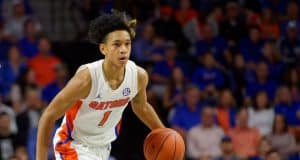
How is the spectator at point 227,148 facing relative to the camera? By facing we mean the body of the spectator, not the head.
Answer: toward the camera

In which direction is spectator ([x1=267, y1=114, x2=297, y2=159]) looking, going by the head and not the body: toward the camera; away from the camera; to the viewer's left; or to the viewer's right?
toward the camera

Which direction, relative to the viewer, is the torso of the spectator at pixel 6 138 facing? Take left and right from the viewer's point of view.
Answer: facing the viewer

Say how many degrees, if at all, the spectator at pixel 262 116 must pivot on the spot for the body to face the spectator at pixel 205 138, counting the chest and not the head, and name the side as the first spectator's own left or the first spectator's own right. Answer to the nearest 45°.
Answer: approximately 45° to the first spectator's own right

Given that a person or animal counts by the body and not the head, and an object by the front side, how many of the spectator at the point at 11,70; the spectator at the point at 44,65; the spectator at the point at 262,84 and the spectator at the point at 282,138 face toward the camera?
4

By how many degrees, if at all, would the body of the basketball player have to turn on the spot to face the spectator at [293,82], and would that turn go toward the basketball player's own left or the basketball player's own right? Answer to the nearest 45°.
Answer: approximately 90° to the basketball player's own left

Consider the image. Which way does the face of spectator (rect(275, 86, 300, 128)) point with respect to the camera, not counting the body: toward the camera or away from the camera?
toward the camera

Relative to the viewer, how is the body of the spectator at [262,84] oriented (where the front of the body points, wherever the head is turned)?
toward the camera

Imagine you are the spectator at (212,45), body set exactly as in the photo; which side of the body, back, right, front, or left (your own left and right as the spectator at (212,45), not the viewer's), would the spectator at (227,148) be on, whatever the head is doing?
front

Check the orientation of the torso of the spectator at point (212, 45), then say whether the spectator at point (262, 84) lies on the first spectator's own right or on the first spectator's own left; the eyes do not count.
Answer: on the first spectator's own left
